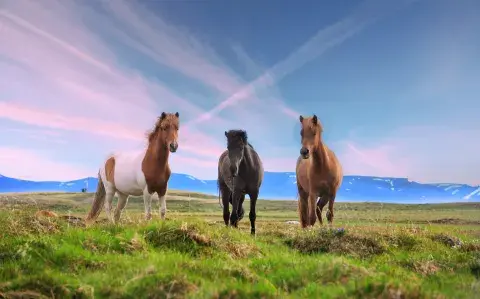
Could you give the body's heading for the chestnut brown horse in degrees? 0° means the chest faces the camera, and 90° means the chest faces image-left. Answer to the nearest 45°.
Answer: approximately 45°

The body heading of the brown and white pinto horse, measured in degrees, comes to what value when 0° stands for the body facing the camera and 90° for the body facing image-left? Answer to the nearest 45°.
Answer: approximately 315°

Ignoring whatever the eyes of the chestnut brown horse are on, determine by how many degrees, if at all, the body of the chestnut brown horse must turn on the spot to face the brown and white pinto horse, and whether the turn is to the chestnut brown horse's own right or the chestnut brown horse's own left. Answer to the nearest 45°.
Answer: approximately 45° to the chestnut brown horse's own right

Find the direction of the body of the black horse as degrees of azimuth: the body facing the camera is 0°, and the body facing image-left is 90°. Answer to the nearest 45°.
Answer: approximately 0°

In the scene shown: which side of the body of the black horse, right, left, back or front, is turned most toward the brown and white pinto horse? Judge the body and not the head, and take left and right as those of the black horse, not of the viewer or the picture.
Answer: right
